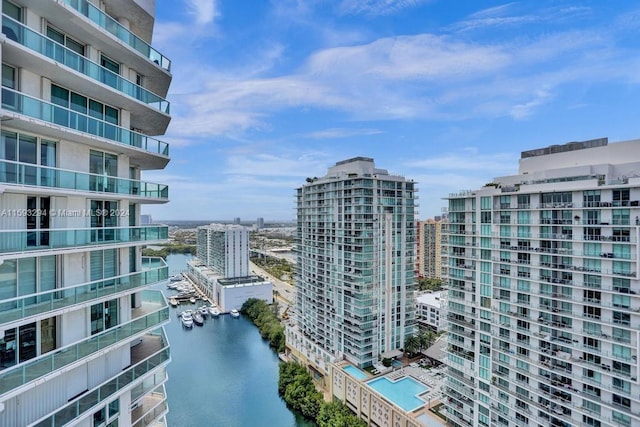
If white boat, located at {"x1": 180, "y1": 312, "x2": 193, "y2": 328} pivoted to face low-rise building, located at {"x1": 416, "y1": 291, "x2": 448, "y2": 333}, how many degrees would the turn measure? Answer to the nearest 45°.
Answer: approximately 45° to its left

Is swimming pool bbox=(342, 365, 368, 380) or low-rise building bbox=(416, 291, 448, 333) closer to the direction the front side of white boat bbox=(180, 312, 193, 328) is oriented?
the swimming pool

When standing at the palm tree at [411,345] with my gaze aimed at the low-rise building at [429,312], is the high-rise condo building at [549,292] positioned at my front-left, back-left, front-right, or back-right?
back-right

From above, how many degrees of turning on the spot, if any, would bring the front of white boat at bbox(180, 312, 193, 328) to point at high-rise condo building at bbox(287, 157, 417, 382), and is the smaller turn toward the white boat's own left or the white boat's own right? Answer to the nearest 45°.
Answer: approximately 45° to the white boat's own left

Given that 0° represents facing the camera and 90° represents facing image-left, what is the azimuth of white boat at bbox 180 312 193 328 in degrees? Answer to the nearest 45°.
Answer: approximately 0°

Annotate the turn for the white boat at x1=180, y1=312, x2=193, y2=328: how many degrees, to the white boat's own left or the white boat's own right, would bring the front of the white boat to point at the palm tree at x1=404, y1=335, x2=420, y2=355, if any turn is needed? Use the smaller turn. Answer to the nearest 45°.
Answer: approximately 45° to the white boat's own left

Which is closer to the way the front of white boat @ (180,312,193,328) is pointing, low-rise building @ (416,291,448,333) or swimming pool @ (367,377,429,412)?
the swimming pool

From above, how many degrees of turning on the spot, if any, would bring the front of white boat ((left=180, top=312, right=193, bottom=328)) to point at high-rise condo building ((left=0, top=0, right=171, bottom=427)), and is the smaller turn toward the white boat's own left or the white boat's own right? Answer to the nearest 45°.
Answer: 0° — it already faces it
